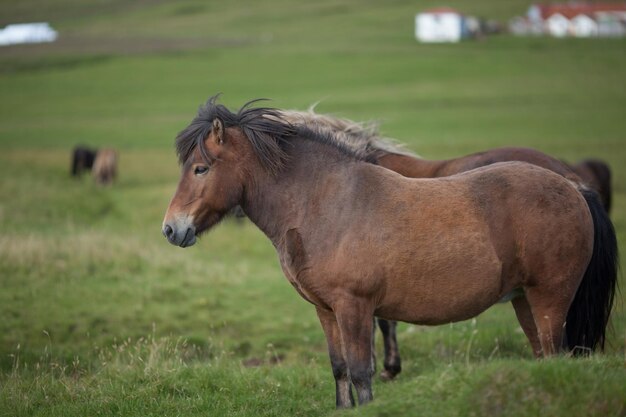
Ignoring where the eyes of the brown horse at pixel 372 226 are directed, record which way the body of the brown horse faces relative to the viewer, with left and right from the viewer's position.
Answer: facing to the left of the viewer

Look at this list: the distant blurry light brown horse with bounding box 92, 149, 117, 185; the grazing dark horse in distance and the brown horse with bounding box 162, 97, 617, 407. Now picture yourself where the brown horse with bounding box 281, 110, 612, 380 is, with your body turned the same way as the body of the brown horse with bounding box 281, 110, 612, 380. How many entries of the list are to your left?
1

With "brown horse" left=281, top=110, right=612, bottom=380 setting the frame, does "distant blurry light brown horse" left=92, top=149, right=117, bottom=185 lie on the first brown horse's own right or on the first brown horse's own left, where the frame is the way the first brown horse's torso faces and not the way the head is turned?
on the first brown horse's own right

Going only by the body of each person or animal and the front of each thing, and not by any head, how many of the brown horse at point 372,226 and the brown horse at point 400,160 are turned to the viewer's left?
2

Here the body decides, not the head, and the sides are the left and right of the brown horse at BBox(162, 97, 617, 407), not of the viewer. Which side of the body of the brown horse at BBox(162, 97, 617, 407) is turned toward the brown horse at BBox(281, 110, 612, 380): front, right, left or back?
right

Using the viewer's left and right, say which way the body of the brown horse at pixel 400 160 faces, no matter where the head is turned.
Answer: facing to the left of the viewer

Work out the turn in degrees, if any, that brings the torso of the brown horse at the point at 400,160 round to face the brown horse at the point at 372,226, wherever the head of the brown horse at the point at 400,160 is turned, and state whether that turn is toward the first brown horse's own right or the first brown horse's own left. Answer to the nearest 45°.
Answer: approximately 90° to the first brown horse's own left

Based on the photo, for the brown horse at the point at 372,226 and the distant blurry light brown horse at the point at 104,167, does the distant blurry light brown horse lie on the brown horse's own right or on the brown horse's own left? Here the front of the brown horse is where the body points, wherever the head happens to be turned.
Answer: on the brown horse's own right
